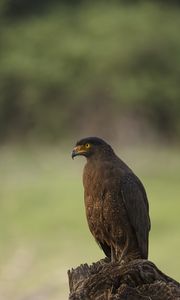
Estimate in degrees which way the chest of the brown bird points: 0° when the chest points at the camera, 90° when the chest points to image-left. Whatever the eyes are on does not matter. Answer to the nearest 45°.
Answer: approximately 45°
